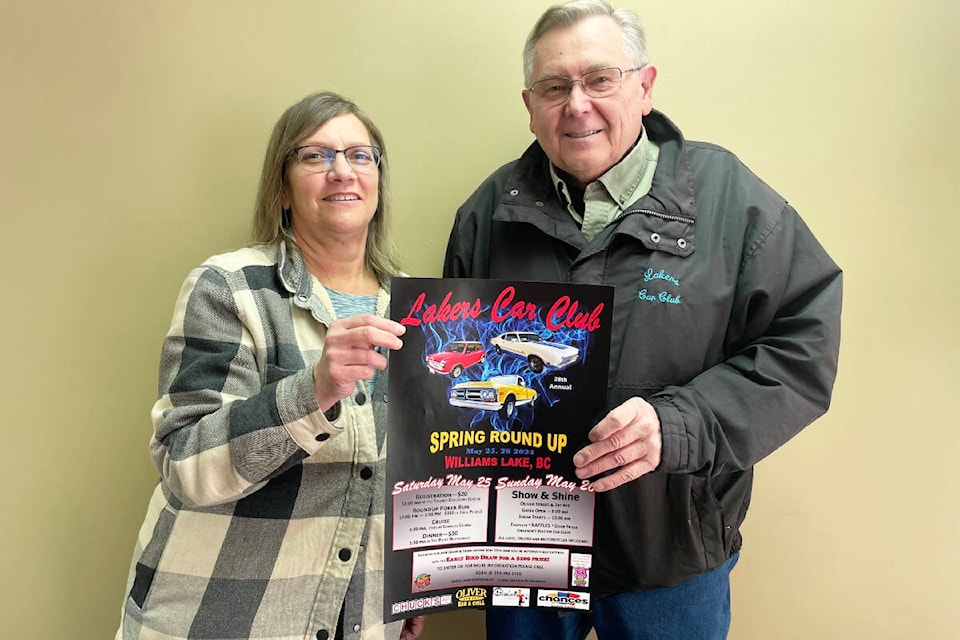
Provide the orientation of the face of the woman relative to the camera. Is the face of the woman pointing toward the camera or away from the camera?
toward the camera

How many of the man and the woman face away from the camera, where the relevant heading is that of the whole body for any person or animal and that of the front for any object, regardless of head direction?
0

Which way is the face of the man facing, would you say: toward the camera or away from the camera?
toward the camera

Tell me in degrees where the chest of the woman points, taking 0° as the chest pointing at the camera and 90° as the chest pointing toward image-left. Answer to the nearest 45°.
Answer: approximately 315°
